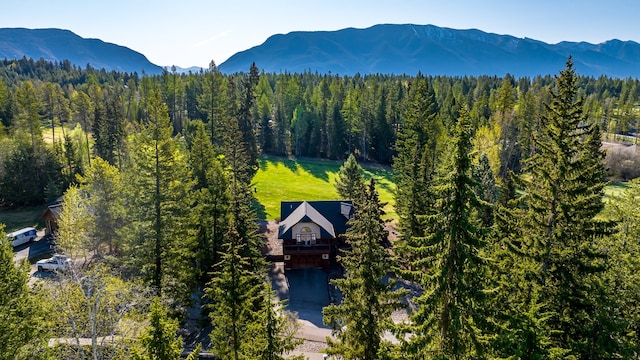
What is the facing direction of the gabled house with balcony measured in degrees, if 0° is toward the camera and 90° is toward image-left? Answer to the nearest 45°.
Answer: approximately 0°

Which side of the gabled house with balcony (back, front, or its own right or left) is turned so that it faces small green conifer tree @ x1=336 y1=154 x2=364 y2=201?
back

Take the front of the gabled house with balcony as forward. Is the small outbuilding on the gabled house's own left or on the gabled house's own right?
on the gabled house's own right

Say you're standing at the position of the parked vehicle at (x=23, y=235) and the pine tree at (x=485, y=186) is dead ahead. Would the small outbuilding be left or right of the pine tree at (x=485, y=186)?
left

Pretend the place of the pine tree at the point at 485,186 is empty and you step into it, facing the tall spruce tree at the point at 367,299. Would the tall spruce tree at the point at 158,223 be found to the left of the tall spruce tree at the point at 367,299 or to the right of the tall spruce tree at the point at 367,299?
right

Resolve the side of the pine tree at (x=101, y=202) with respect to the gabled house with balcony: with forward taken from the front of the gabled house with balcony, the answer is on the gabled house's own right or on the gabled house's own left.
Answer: on the gabled house's own right

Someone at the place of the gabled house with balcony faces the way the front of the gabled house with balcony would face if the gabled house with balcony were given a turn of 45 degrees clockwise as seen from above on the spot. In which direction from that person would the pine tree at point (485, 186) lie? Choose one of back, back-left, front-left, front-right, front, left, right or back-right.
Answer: back-left

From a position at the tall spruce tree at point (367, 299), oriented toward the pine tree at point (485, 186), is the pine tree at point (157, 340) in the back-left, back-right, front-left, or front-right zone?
back-left

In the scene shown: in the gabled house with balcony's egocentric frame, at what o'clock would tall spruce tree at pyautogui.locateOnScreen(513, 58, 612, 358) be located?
The tall spruce tree is roughly at 11 o'clock from the gabled house with balcony.

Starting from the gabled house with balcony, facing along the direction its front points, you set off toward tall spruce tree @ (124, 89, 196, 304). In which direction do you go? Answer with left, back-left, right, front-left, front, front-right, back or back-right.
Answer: front-right

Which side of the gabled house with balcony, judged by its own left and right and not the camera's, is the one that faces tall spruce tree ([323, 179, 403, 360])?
front

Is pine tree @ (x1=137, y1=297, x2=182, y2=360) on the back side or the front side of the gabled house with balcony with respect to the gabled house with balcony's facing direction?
on the front side

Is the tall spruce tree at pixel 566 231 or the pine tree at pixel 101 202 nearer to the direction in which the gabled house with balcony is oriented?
the tall spruce tree
